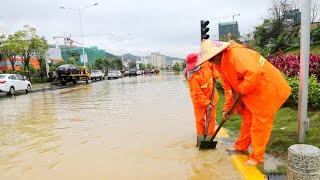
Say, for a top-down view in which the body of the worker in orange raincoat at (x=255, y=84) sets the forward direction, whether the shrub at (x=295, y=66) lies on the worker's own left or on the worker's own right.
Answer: on the worker's own right

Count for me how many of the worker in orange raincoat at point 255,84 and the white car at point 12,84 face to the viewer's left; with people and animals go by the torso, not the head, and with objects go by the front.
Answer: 1

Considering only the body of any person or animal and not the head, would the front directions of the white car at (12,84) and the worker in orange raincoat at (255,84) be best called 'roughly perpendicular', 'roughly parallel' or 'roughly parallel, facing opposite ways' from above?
roughly perpendicular

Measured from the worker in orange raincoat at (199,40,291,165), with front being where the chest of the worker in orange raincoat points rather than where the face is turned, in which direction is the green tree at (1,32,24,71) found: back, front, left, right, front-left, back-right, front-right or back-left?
front-right

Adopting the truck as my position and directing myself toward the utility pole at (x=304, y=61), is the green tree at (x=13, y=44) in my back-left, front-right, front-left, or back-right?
back-right

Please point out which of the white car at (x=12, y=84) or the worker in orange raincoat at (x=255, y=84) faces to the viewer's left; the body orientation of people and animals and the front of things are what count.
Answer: the worker in orange raincoat

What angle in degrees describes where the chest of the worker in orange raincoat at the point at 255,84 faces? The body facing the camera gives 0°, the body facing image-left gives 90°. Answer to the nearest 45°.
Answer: approximately 90°

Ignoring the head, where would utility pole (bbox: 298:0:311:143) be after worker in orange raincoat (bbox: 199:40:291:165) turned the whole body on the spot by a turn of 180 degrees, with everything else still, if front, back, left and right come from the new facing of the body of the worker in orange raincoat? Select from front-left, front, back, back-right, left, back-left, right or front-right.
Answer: front-left
